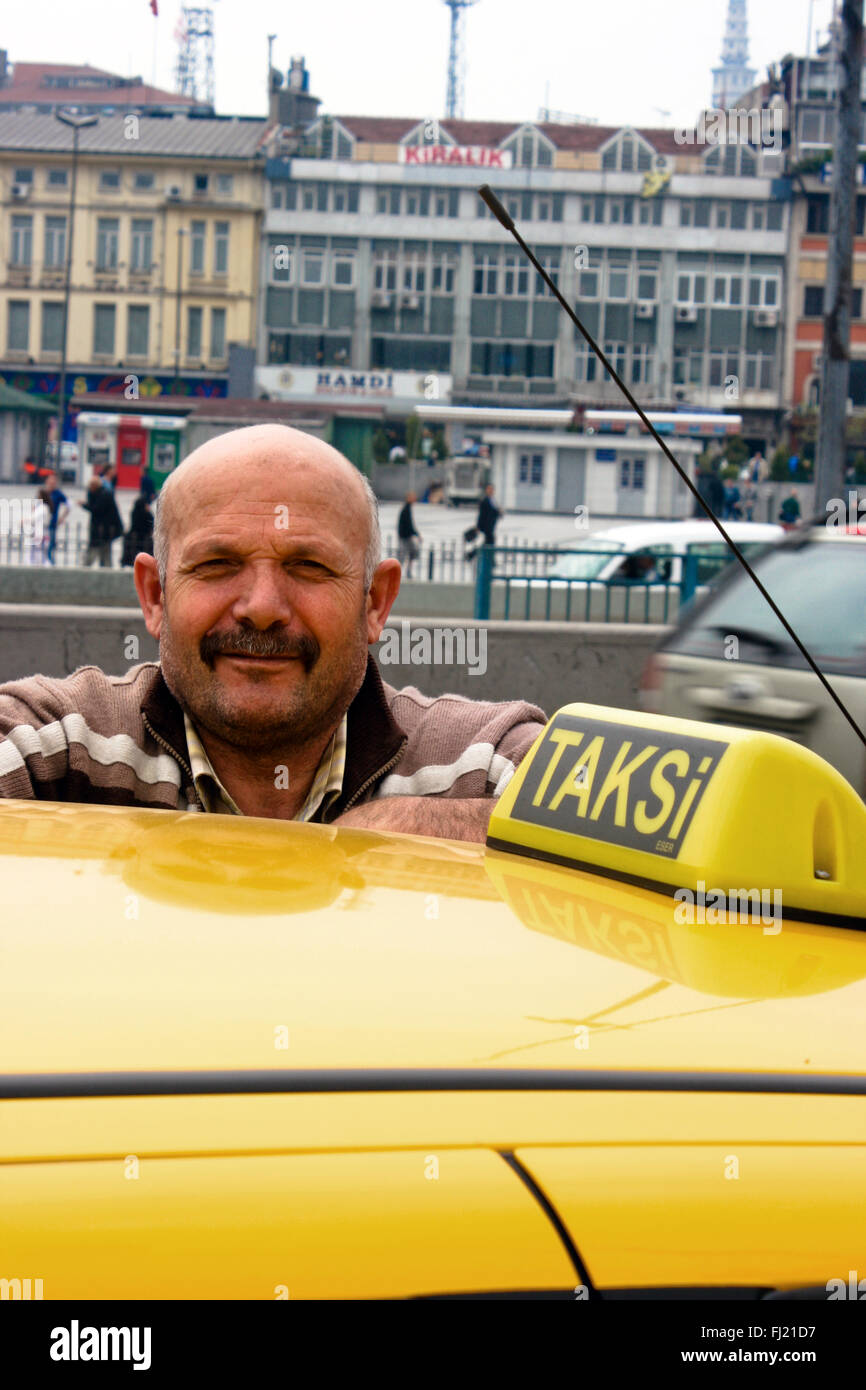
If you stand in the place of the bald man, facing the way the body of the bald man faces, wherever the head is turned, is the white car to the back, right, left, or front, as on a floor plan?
back

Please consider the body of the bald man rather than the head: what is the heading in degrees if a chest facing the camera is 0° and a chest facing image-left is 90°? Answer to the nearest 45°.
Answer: approximately 0°

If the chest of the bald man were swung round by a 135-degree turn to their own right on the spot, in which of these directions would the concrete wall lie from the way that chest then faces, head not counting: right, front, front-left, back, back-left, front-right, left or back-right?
front-right

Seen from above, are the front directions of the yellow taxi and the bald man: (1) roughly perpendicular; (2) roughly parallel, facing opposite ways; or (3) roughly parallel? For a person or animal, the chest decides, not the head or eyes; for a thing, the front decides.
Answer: roughly perpendicular

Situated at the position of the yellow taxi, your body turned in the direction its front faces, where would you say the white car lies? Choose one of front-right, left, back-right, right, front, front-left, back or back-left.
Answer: left

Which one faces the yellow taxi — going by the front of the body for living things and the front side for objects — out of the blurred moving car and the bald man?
the bald man

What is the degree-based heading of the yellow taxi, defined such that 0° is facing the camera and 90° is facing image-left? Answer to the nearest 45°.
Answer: approximately 270°
